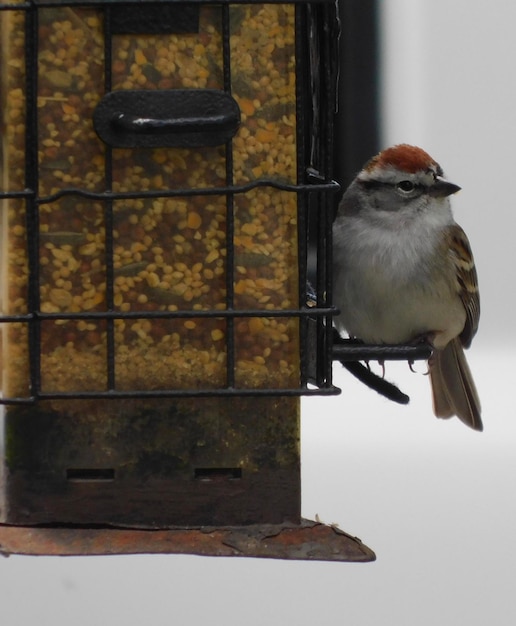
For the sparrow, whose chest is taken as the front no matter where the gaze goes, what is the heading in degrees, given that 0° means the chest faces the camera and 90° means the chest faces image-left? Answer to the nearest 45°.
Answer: approximately 45°
